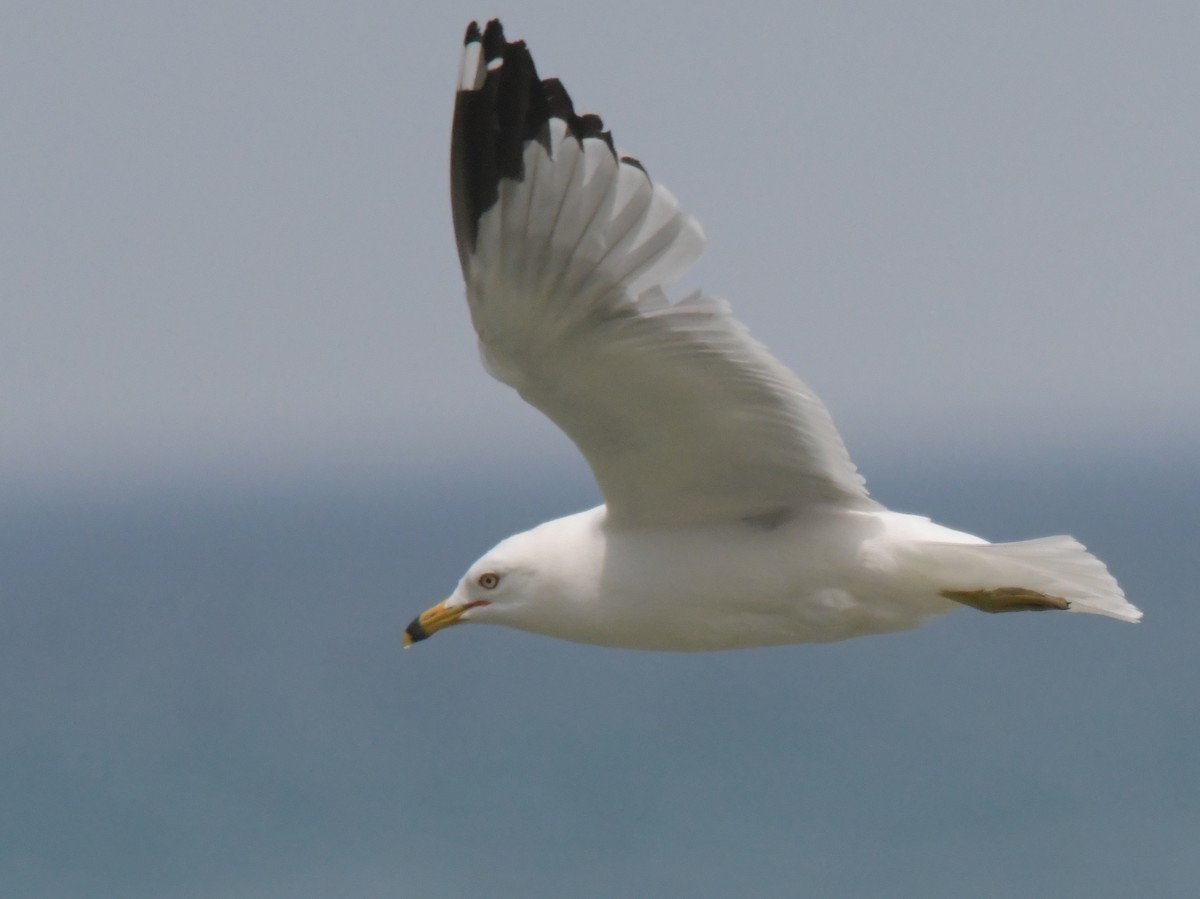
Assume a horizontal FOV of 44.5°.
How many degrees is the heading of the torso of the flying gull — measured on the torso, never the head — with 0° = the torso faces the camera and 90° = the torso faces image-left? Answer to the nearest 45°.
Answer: approximately 90°
